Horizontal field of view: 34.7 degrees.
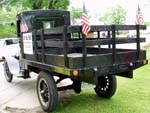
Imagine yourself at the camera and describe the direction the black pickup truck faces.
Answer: facing away from the viewer and to the left of the viewer

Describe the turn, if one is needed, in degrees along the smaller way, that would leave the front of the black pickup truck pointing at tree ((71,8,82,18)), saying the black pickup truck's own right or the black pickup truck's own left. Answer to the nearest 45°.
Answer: approximately 45° to the black pickup truck's own right
